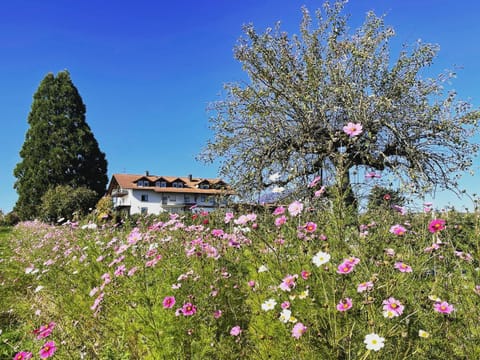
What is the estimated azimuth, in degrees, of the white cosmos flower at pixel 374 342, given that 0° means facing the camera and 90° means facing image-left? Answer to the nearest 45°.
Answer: approximately 0°

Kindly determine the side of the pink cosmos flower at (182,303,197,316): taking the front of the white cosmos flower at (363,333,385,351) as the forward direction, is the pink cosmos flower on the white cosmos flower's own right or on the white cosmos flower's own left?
on the white cosmos flower's own right

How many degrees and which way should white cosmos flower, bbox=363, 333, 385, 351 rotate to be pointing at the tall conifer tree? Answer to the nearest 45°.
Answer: approximately 135° to its right
